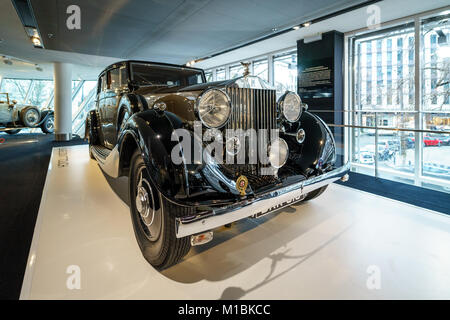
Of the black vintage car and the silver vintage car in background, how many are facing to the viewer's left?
0

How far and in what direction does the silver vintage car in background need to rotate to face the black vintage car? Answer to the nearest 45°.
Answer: approximately 90° to its right

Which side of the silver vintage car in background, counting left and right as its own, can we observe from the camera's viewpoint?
right

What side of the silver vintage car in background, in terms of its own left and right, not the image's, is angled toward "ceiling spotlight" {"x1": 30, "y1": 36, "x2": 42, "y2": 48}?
right

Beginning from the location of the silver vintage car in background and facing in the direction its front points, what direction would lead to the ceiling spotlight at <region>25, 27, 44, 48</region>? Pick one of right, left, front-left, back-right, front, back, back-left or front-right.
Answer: right

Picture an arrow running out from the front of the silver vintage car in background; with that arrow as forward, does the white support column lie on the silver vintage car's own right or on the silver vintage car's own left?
on the silver vintage car's own right

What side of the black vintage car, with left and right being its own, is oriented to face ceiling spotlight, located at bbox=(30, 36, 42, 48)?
back

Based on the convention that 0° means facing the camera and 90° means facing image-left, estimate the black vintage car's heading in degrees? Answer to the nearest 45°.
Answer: approximately 315°
